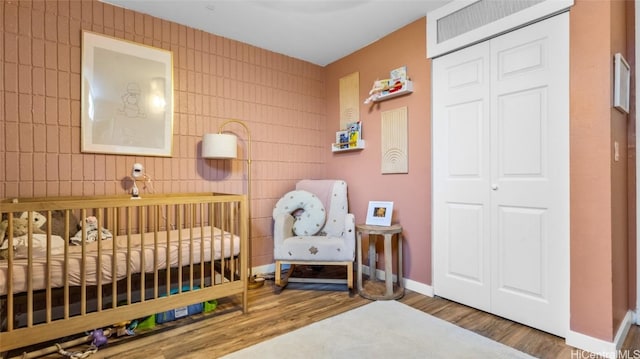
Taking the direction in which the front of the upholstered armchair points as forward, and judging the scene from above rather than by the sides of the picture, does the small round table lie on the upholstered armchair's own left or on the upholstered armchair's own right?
on the upholstered armchair's own left

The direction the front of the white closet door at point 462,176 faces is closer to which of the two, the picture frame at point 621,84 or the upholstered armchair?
the upholstered armchair

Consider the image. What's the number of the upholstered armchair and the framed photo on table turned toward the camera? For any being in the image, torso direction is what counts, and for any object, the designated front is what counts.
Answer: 2

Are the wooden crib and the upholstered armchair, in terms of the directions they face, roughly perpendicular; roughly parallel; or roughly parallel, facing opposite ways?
roughly perpendicular

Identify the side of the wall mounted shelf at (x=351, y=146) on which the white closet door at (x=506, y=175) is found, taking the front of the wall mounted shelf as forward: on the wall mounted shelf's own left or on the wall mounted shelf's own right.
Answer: on the wall mounted shelf's own left

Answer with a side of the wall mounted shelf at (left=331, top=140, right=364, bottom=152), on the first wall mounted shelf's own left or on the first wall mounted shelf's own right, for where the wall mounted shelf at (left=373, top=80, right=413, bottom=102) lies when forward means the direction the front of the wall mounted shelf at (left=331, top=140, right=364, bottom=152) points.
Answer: on the first wall mounted shelf's own left

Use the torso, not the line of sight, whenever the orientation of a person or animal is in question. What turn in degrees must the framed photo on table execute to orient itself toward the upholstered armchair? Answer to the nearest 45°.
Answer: approximately 90° to its right

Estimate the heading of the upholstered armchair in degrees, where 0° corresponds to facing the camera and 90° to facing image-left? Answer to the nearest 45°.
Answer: approximately 0°

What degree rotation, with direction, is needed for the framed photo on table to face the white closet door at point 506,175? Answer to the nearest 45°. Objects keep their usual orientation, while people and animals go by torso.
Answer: approximately 45° to its left
